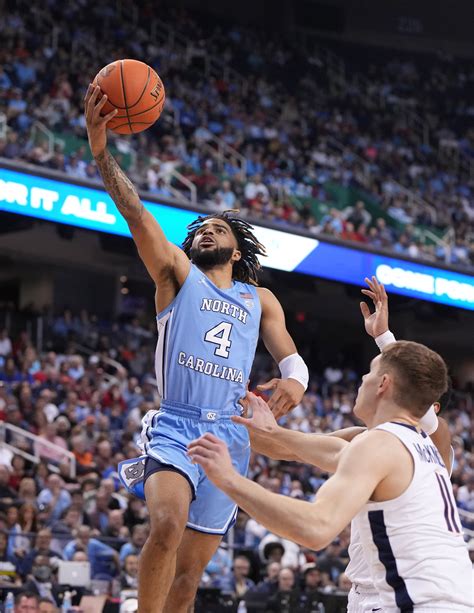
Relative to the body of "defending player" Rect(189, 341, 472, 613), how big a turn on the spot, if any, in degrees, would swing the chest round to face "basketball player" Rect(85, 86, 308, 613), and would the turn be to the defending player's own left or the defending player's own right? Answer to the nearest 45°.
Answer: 0° — they already face them

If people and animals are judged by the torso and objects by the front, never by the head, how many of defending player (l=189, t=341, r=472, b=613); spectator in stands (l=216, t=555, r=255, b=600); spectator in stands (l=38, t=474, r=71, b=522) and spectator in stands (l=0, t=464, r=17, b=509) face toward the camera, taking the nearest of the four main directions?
3

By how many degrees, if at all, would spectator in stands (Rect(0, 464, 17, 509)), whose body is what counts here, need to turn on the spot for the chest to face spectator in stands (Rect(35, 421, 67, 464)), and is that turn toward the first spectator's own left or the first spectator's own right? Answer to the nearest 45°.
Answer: approximately 180°

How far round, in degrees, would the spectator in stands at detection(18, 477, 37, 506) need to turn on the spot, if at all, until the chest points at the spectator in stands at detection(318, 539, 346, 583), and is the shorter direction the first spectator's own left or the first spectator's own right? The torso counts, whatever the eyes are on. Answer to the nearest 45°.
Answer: approximately 90° to the first spectator's own left

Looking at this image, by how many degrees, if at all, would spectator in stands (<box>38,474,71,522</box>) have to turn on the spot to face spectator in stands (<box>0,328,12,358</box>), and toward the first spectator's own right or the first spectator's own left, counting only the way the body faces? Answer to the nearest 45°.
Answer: approximately 180°

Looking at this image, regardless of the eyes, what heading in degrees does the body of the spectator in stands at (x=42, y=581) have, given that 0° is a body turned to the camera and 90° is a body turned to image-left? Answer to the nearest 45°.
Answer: approximately 0°

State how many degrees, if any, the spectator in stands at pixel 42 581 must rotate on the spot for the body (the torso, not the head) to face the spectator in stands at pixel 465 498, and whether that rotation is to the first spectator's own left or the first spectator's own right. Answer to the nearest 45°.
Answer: approximately 135° to the first spectator's own left

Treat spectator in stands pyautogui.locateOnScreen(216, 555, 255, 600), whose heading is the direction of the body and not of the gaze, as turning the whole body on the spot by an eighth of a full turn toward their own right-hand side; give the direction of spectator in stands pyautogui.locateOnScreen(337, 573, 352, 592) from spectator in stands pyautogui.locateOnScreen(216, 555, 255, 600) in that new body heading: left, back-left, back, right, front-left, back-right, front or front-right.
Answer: back-left

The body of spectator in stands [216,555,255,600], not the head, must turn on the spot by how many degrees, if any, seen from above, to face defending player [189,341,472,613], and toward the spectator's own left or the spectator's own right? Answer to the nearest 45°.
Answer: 0° — they already face them
